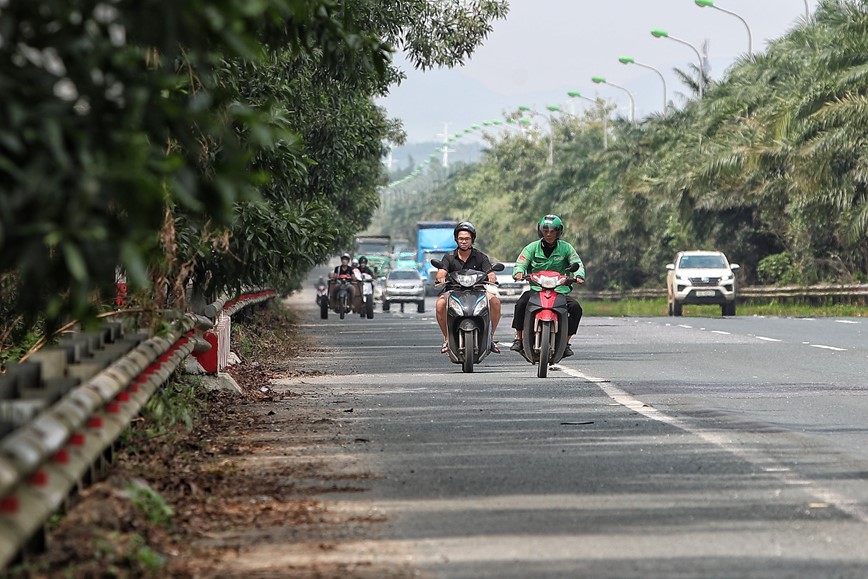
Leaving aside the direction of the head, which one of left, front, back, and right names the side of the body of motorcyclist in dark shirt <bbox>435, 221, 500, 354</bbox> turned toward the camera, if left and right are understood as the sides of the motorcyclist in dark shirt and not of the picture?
front

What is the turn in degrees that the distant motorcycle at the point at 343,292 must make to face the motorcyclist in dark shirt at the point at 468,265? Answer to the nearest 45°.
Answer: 0° — it already faces them

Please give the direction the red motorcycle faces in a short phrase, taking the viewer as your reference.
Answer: facing the viewer

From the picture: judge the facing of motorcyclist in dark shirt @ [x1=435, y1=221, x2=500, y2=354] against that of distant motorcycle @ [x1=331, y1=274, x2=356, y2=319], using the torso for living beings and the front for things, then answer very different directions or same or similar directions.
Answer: same or similar directions

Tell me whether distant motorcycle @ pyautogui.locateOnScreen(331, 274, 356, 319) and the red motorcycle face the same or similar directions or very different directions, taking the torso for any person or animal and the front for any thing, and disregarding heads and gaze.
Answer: same or similar directions

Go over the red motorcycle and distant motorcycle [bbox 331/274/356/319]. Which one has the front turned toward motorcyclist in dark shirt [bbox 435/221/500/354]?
the distant motorcycle

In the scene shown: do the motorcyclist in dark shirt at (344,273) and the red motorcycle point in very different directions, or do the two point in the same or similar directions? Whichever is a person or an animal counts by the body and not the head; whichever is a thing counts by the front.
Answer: same or similar directions

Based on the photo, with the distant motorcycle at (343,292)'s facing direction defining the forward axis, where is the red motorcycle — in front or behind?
in front

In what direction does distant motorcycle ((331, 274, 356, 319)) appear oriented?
toward the camera

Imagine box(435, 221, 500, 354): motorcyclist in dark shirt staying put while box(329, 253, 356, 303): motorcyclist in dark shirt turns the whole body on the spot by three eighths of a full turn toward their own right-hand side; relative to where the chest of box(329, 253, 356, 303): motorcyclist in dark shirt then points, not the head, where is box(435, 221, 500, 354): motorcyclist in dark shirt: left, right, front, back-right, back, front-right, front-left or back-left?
back-left

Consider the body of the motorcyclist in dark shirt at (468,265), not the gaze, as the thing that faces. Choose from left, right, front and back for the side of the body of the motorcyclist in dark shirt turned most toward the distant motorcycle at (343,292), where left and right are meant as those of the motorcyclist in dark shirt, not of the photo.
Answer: back

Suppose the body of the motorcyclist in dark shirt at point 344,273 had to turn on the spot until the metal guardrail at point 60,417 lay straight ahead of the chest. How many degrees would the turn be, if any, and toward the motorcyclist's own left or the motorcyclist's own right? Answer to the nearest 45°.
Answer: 0° — they already face it
